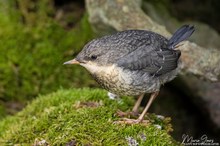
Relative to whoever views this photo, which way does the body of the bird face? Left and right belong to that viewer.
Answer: facing to the left of the viewer
